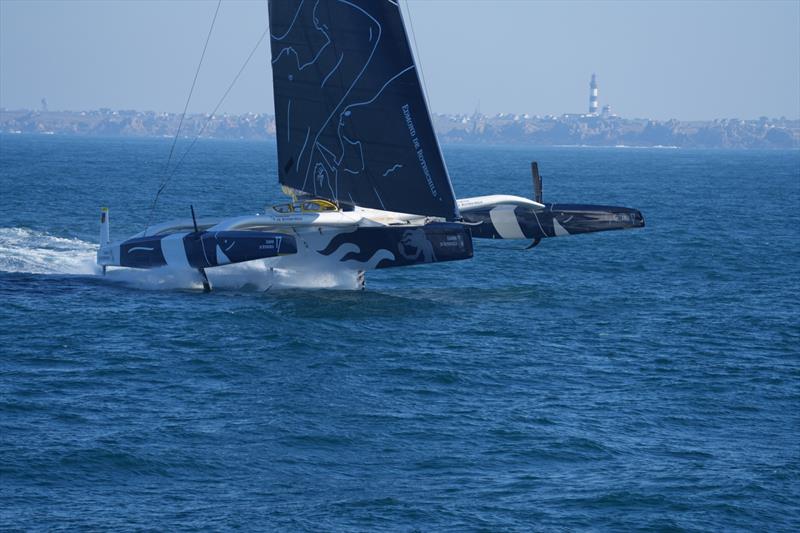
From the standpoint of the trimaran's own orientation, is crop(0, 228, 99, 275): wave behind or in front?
behind

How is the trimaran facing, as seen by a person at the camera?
facing the viewer and to the right of the viewer
